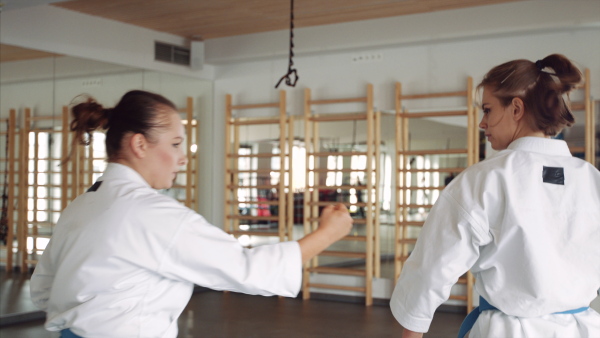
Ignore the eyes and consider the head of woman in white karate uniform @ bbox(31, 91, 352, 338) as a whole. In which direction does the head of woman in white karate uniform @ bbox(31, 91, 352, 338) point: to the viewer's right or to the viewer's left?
to the viewer's right

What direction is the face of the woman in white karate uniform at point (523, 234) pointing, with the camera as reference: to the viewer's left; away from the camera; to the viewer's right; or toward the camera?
to the viewer's left

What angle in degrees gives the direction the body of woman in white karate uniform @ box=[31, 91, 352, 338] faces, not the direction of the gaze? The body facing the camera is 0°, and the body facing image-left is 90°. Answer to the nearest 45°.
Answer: approximately 225°

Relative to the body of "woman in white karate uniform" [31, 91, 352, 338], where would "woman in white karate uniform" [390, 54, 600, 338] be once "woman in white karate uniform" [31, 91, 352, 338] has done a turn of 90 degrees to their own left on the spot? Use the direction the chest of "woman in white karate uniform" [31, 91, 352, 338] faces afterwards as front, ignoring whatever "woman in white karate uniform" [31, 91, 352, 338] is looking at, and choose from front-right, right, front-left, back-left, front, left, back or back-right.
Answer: back-right
